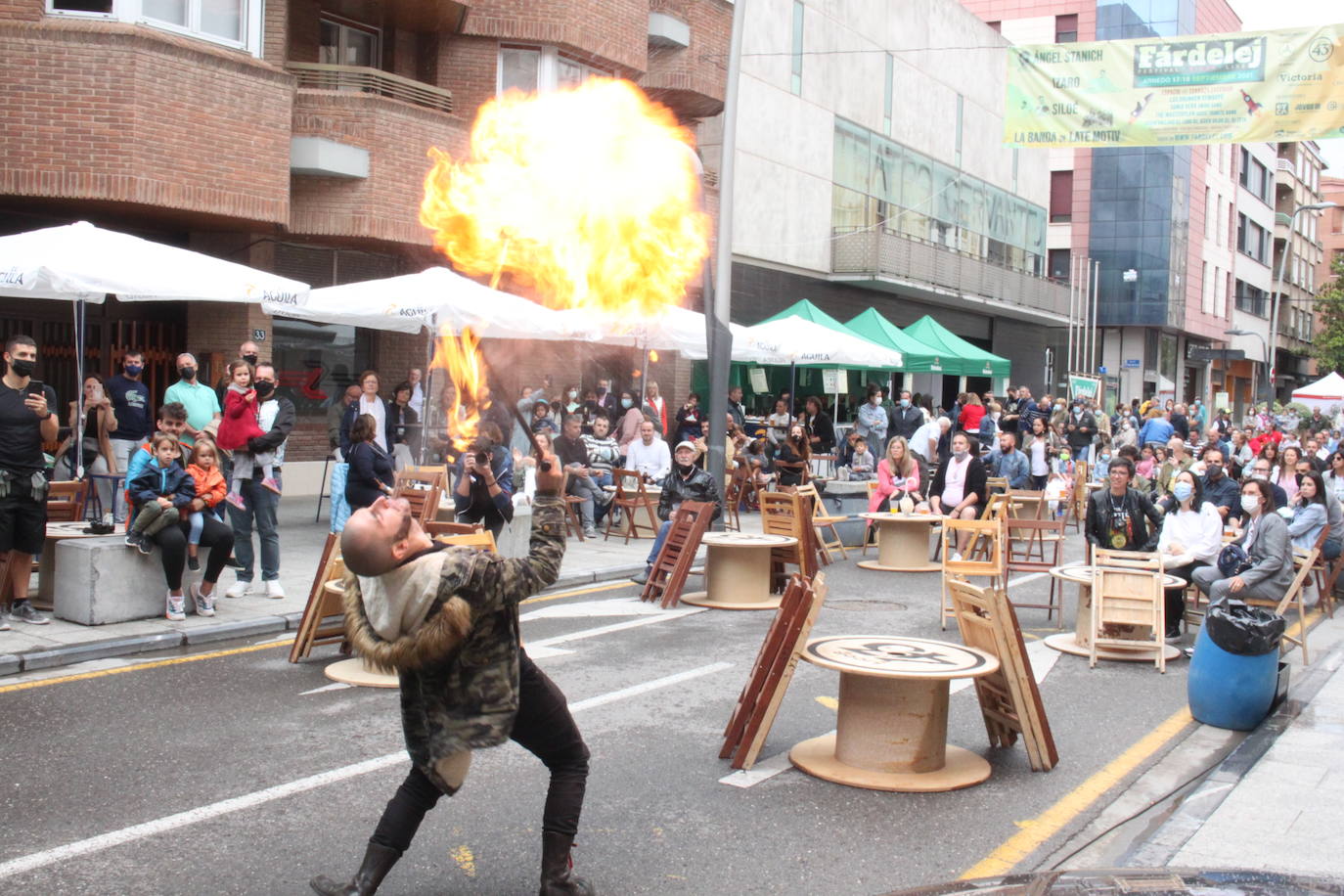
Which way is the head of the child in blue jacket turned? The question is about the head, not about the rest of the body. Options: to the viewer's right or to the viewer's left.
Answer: to the viewer's right

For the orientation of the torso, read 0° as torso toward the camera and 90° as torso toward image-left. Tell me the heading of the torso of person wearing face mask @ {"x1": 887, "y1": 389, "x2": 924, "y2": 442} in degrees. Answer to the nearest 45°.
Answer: approximately 0°

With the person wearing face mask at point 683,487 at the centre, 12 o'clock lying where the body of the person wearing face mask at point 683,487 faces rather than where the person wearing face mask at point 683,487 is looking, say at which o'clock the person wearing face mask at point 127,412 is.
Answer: the person wearing face mask at point 127,412 is roughly at 3 o'clock from the person wearing face mask at point 683,487.

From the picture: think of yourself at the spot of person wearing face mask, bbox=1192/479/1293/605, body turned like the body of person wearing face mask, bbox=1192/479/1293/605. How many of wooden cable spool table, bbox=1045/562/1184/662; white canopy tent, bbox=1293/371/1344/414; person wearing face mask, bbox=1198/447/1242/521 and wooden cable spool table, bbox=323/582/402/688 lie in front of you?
2

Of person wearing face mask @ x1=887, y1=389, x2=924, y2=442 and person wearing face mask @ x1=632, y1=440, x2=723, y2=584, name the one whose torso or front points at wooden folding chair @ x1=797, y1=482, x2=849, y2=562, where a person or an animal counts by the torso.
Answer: person wearing face mask @ x1=887, y1=389, x2=924, y2=442

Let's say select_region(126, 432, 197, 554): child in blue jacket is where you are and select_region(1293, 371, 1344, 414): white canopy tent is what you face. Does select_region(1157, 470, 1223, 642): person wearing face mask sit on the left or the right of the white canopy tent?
right

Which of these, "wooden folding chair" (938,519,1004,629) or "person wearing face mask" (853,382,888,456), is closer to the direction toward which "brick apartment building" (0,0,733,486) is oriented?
the wooden folding chair

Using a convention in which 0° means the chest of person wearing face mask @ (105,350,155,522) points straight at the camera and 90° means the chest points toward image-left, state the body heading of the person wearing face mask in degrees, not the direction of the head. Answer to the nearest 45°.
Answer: approximately 0°

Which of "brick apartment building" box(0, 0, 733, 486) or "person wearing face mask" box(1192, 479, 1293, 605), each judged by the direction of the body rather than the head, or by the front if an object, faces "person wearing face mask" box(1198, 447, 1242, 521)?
the brick apartment building
